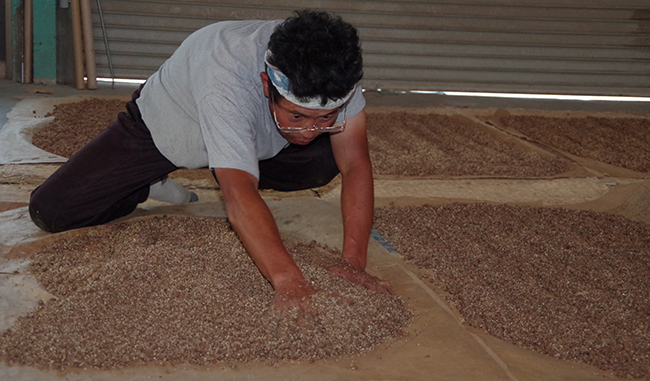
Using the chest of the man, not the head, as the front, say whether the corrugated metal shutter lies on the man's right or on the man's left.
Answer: on the man's left

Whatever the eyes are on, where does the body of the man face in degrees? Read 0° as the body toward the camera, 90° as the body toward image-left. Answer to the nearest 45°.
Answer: approximately 315°

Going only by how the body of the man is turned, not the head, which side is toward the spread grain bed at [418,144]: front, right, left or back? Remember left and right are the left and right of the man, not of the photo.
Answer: left

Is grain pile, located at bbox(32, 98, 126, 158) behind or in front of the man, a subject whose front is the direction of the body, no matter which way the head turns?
behind

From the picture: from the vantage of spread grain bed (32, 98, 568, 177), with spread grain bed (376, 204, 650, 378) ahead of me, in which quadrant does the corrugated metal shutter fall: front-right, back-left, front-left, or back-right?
back-left

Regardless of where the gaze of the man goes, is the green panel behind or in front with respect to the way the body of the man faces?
behind

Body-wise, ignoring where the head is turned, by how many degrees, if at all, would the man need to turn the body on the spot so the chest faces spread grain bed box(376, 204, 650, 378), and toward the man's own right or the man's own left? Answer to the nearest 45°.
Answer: approximately 45° to the man's own left
